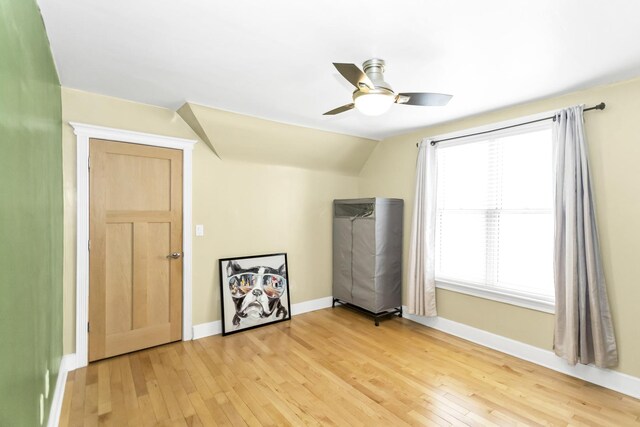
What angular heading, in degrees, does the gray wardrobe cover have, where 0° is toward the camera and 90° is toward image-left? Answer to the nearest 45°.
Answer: approximately 45°

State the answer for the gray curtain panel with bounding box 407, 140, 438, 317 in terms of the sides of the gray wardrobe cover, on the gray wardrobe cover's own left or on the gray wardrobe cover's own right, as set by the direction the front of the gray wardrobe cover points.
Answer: on the gray wardrobe cover's own left

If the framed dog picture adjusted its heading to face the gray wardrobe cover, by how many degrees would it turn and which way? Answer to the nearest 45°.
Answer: approximately 45° to its left

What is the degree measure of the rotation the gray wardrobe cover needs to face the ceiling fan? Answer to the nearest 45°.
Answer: approximately 45° to its left

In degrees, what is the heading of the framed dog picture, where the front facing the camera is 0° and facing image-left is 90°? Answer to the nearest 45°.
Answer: approximately 315°
